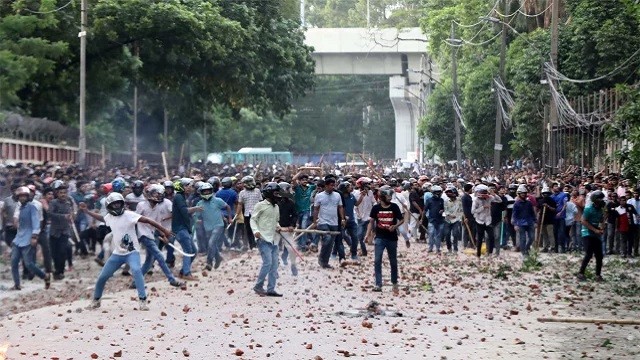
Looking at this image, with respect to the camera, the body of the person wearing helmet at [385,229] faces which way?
toward the camera

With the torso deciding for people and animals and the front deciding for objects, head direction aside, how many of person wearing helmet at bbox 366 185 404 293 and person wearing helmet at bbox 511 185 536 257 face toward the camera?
2

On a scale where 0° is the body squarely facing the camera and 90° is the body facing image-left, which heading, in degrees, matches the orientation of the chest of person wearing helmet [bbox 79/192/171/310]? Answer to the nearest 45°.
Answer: approximately 0°

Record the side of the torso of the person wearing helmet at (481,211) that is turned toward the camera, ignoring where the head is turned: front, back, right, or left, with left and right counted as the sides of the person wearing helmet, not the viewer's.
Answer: front

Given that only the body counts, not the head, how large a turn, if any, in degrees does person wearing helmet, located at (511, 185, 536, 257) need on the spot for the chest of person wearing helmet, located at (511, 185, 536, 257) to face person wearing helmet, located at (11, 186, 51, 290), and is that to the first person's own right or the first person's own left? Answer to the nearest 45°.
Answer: approximately 45° to the first person's own right

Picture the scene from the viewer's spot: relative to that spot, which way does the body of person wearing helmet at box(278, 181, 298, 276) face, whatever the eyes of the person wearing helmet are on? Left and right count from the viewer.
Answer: facing the viewer and to the right of the viewer

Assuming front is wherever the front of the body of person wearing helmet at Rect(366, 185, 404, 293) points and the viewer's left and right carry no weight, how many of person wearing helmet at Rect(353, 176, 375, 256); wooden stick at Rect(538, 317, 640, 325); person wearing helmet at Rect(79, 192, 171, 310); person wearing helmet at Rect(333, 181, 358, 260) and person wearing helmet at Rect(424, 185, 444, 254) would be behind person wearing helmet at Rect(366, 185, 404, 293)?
3

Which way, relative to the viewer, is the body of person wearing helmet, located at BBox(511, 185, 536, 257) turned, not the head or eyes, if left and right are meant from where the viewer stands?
facing the viewer

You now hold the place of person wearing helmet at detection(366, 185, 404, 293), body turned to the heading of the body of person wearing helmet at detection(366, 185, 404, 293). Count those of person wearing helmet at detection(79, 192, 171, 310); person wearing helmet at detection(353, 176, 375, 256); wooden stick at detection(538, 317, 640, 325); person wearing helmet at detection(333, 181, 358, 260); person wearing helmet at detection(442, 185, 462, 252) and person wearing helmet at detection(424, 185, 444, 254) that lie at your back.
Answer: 4

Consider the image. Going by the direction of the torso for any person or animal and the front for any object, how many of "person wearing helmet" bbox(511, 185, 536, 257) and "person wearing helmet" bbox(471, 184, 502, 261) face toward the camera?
2
